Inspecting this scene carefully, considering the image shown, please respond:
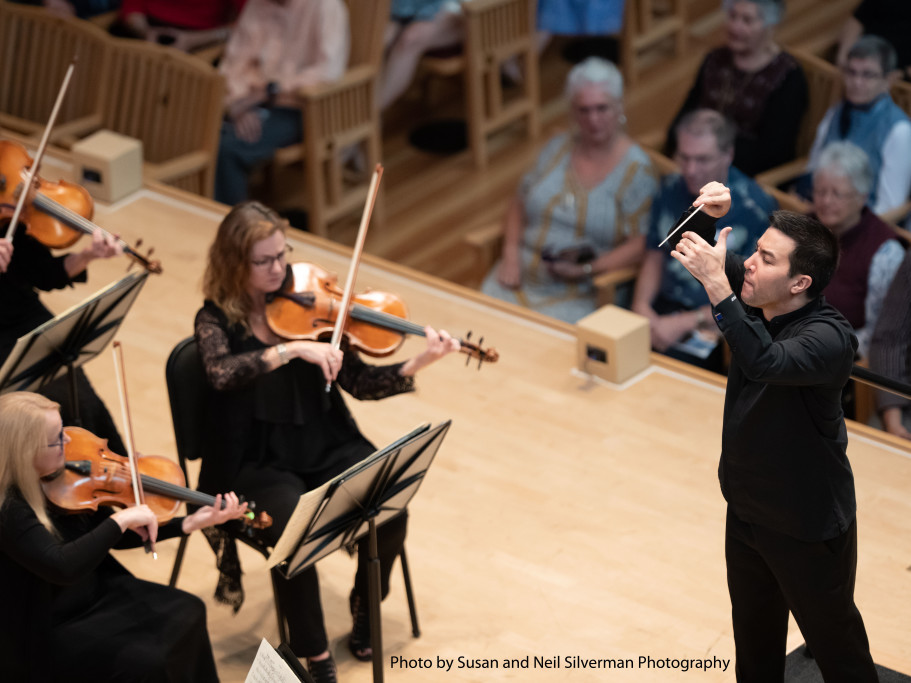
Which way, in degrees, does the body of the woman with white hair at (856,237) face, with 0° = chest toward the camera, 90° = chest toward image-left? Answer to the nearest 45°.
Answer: approximately 45°

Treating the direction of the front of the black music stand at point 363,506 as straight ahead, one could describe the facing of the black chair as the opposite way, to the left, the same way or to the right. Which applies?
the opposite way

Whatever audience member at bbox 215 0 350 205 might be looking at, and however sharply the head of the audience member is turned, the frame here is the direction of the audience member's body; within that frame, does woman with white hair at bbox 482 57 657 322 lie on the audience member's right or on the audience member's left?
on the audience member's left

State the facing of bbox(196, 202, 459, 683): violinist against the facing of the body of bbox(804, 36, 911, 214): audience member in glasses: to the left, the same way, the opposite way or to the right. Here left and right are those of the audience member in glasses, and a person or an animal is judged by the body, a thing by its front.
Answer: to the left

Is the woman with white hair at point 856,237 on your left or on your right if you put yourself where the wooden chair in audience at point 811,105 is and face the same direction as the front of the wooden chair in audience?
on your left

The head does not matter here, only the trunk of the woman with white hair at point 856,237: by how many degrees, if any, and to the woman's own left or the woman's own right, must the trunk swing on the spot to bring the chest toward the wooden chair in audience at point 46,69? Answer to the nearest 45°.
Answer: approximately 45° to the woman's own right

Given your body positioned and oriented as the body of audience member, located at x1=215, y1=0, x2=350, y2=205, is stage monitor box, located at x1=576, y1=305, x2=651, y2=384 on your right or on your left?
on your left

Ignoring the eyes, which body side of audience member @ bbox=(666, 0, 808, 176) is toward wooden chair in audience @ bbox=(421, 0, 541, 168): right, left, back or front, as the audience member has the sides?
right

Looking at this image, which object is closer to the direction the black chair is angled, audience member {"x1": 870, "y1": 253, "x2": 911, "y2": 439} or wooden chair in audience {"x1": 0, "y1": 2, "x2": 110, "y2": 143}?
the audience member

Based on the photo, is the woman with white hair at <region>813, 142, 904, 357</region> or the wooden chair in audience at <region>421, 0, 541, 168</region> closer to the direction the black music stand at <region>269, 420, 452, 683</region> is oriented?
the wooden chair in audience

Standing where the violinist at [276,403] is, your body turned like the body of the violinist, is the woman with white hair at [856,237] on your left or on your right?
on your left

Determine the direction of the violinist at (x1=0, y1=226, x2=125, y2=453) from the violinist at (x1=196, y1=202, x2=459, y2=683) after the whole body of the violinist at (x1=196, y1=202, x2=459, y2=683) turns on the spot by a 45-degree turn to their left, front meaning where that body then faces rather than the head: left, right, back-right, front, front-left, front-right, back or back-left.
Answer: back-left
